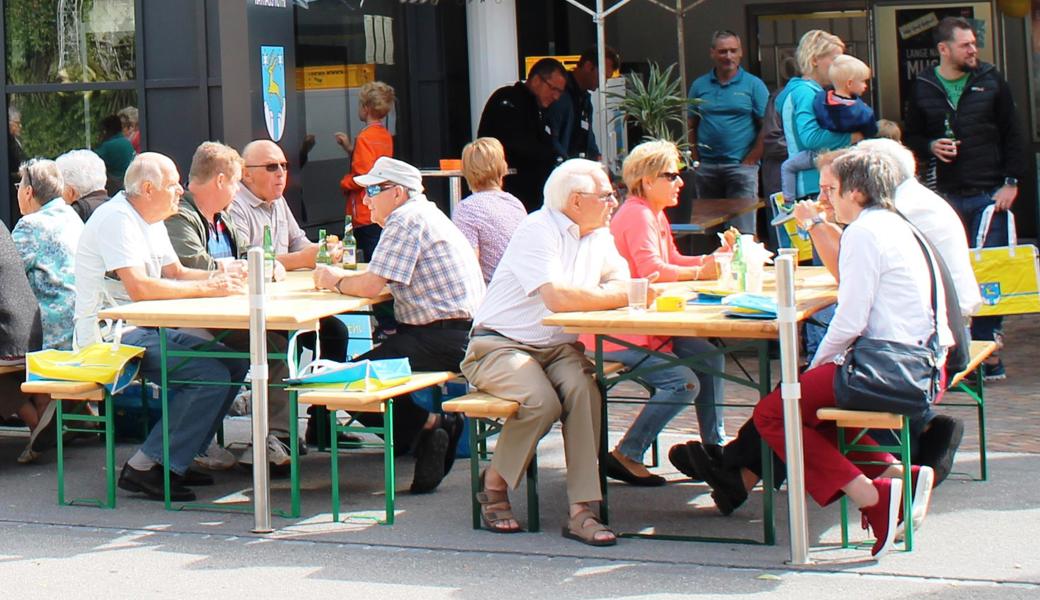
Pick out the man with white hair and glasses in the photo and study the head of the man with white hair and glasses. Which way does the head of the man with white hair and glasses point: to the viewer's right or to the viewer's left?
to the viewer's right

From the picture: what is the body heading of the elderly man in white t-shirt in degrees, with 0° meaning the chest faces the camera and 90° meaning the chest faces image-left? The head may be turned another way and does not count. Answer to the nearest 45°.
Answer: approximately 270°

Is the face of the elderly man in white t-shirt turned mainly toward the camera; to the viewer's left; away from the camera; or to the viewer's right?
to the viewer's right

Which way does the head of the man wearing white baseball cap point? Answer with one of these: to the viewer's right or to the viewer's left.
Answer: to the viewer's left

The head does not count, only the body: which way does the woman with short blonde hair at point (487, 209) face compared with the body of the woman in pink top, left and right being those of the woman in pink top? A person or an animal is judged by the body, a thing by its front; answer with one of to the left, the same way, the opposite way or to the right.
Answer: to the left

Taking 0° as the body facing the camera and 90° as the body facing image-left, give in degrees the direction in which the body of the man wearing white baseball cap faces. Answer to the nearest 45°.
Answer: approximately 90°

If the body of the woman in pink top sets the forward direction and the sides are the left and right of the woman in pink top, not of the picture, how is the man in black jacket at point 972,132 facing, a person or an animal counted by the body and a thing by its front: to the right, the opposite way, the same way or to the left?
to the right

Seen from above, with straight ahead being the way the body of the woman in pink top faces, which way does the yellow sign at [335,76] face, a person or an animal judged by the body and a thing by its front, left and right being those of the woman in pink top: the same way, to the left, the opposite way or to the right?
to the right

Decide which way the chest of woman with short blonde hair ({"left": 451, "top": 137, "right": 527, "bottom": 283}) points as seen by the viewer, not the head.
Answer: away from the camera

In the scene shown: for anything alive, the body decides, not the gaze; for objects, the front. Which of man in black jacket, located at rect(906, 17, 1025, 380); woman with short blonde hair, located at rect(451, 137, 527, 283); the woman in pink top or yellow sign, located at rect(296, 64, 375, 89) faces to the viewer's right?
the woman in pink top

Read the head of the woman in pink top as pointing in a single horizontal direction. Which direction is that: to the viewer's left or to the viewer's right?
to the viewer's right
